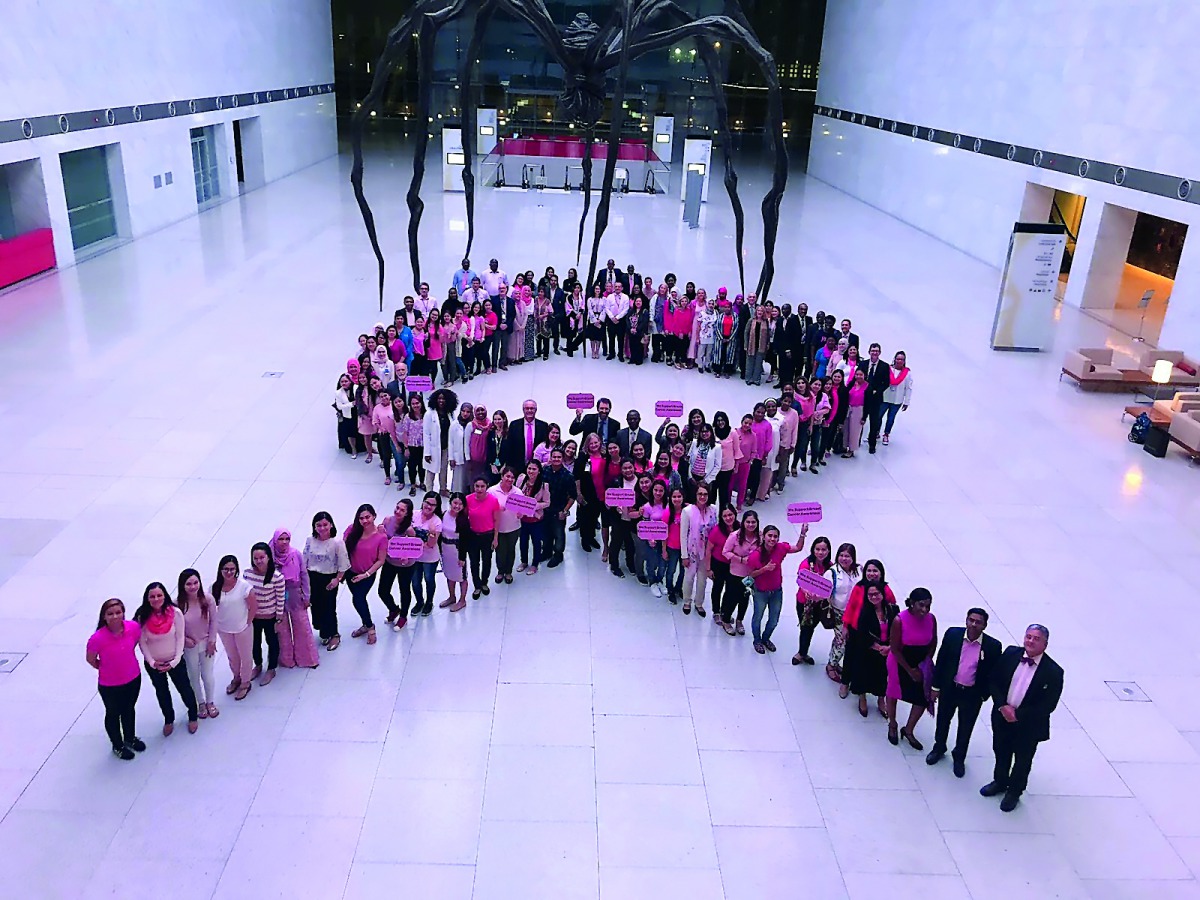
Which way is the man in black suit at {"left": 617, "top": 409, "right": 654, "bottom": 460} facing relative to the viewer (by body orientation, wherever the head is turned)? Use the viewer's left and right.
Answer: facing the viewer

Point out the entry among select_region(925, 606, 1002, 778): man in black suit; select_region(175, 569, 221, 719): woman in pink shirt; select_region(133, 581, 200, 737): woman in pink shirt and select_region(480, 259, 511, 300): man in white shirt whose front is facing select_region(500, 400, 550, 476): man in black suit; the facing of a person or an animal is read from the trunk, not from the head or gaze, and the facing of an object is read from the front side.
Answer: the man in white shirt

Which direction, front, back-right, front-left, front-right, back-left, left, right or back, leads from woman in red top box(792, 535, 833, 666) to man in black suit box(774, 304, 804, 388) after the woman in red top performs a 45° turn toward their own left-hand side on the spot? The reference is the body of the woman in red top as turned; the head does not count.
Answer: back-left

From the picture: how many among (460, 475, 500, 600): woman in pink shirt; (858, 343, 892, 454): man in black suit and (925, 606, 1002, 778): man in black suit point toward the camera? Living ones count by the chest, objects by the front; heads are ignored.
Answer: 3

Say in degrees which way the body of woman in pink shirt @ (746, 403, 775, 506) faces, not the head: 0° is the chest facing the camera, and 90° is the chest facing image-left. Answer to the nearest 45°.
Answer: approximately 45°

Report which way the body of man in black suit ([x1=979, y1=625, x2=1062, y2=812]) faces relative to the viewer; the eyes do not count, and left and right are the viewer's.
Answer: facing the viewer and to the left of the viewer

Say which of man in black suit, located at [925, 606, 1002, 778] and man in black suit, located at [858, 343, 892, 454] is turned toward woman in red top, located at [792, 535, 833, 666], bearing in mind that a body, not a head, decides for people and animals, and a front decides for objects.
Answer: man in black suit, located at [858, 343, 892, 454]

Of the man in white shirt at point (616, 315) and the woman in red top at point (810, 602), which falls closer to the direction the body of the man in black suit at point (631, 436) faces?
the woman in red top

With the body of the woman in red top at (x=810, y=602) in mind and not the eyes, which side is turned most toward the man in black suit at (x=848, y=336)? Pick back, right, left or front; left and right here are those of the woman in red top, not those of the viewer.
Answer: back

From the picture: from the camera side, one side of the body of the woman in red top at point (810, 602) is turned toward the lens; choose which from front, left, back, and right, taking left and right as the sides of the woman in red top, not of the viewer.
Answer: front

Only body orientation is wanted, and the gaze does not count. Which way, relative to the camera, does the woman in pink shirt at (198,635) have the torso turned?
toward the camera

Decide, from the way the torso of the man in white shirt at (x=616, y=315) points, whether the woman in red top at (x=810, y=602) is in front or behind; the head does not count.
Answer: in front

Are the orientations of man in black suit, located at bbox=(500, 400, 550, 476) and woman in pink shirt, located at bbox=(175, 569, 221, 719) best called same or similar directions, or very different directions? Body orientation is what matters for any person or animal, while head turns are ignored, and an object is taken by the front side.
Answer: same or similar directions

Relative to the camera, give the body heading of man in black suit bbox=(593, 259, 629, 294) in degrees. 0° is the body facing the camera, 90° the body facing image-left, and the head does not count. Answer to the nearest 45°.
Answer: approximately 0°
